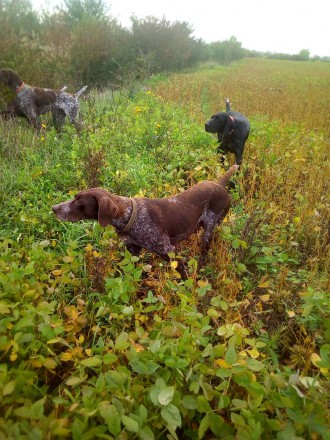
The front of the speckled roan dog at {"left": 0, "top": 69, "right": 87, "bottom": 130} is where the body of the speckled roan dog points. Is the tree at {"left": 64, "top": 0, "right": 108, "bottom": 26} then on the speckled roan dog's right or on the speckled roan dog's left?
on the speckled roan dog's right

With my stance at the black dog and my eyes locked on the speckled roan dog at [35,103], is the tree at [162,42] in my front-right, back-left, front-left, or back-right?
front-right

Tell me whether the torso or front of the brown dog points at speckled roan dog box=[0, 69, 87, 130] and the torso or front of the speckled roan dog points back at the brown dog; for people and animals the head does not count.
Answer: no

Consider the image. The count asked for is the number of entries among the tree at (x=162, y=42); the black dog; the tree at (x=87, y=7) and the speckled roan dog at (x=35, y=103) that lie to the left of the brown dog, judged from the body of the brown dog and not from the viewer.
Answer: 0

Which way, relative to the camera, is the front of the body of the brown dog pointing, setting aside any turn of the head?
to the viewer's left

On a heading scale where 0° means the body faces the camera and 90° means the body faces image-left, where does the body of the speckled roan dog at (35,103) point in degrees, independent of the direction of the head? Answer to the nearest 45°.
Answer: approximately 90°

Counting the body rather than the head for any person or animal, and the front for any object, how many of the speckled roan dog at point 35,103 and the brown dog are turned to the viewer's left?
2

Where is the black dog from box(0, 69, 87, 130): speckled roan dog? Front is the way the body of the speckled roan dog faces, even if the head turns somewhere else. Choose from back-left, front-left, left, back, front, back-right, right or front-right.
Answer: back-left

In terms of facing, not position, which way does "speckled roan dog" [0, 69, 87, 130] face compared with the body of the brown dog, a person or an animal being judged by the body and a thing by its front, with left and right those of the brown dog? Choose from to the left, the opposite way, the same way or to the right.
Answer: the same way

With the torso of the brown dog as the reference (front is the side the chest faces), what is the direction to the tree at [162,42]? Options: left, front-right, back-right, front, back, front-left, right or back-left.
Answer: right

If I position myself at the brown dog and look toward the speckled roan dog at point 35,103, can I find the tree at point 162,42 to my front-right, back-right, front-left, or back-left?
front-right

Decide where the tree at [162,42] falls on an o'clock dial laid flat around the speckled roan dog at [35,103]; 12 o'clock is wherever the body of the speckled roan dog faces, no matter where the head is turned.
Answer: The tree is roughly at 4 o'clock from the speckled roan dog.

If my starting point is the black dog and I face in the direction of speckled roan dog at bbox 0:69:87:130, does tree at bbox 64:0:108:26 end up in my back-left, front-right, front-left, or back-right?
front-right

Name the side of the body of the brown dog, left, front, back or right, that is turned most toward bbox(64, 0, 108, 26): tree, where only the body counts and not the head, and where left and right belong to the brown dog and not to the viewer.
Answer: right

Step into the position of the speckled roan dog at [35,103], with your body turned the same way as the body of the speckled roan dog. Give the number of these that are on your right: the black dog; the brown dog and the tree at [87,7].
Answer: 1

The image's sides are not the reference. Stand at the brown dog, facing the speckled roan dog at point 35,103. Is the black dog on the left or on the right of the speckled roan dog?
right

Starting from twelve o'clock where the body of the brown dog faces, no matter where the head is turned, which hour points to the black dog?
The black dog is roughly at 4 o'clock from the brown dog.

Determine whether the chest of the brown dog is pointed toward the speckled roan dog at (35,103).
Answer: no
